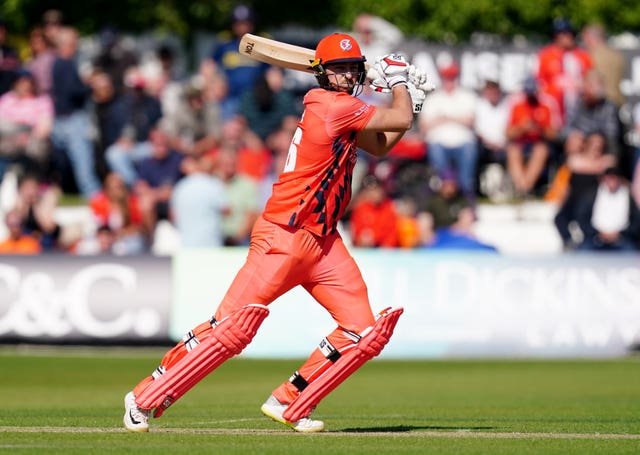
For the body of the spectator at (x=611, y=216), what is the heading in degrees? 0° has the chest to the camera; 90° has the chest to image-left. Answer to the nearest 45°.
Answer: approximately 0°

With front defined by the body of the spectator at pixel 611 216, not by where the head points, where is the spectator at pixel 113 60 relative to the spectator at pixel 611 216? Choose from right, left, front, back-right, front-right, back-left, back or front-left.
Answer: right

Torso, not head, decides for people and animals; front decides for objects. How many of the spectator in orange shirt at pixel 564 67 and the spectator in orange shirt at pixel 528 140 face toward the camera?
2

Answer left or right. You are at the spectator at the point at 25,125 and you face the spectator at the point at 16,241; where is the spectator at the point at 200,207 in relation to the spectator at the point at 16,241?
left

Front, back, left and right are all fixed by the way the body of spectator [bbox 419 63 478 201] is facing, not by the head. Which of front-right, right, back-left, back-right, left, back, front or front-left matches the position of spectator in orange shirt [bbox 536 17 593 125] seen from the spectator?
back-left

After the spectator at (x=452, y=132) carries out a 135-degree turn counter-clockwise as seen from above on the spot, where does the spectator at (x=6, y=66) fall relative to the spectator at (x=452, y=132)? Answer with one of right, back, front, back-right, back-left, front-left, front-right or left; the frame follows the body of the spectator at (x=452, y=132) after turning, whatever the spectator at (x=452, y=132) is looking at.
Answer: back-left

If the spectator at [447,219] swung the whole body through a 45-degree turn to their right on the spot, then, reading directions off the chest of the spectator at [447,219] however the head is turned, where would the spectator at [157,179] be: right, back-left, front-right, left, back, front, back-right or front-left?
front-right

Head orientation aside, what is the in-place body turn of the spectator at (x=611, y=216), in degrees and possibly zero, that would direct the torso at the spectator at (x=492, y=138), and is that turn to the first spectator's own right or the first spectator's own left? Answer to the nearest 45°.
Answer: approximately 135° to the first spectator's own right

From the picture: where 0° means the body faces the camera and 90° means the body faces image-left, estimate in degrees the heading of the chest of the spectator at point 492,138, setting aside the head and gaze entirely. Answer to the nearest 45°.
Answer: approximately 0°
